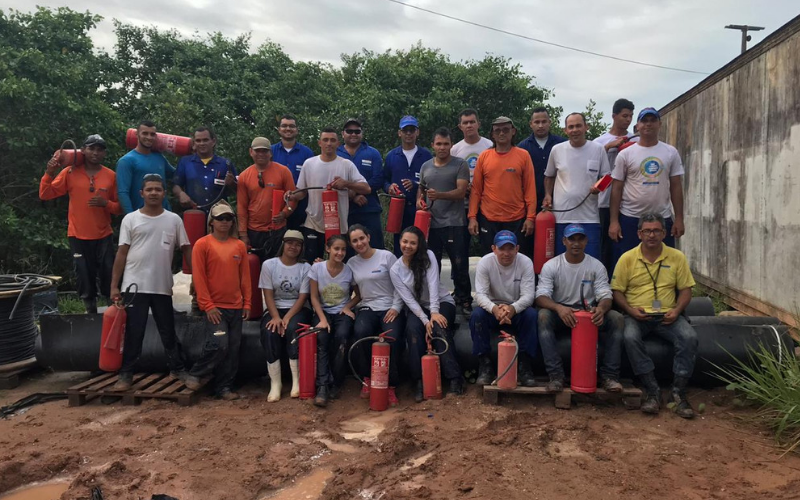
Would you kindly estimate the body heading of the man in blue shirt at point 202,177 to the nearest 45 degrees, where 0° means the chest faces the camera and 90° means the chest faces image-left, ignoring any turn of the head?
approximately 0°

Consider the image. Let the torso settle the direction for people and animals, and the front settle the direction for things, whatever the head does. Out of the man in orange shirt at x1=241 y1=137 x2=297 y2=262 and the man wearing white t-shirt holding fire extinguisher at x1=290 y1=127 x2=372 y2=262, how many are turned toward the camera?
2

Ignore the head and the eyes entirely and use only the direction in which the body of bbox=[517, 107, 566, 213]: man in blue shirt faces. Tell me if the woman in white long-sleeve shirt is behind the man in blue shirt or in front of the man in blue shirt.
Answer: in front

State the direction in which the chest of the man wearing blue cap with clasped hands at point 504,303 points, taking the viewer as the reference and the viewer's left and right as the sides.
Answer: facing the viewer

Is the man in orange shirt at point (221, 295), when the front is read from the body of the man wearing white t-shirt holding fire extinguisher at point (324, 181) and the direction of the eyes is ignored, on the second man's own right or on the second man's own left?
on the second man's own right

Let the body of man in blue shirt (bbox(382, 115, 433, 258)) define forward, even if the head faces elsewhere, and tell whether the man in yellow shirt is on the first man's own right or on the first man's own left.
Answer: on the first man's own left

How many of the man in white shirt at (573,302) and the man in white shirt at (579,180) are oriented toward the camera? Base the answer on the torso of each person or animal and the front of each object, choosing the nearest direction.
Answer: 2
